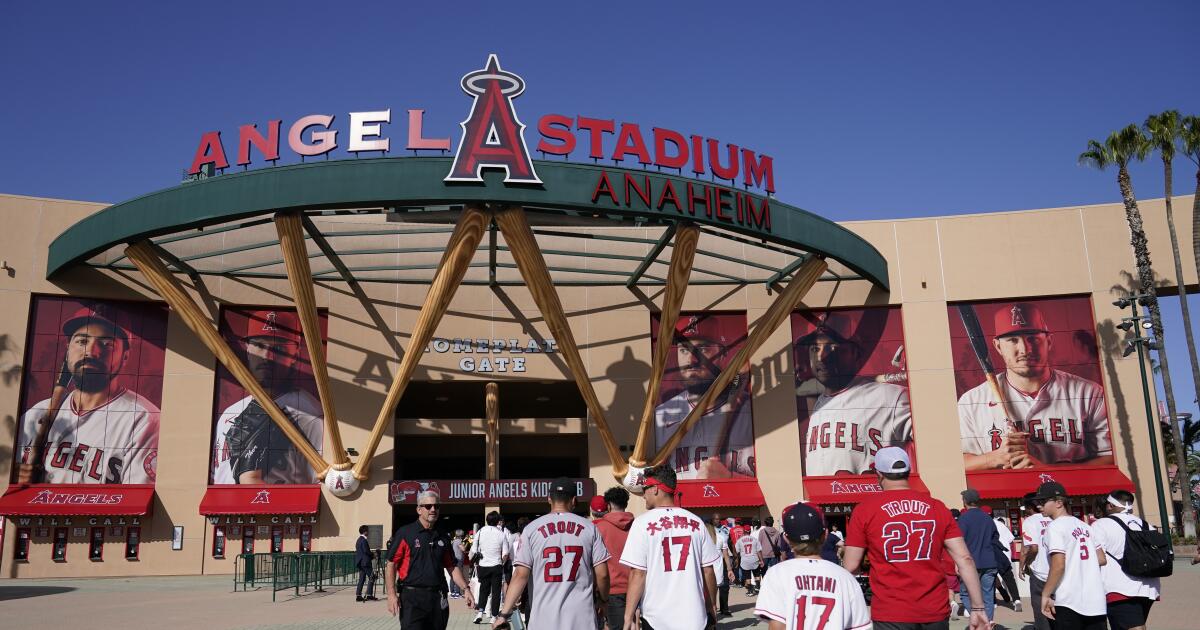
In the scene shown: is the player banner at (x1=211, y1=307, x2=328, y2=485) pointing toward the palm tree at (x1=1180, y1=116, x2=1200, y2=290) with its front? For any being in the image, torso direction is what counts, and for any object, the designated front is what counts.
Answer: no

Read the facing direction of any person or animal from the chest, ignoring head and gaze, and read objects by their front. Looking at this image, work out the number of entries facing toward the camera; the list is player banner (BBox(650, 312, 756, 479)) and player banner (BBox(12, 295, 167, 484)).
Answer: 2

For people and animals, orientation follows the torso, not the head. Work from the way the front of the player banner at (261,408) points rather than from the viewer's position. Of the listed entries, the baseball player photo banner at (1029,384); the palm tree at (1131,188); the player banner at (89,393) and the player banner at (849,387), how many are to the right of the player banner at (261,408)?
1

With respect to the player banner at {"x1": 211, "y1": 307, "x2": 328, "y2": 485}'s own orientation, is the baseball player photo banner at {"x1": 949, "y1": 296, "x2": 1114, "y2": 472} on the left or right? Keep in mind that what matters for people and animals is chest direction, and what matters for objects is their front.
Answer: on its left

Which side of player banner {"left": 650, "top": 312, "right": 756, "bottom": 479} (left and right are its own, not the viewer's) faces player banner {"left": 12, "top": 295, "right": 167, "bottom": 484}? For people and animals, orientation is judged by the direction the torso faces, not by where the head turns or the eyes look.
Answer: right

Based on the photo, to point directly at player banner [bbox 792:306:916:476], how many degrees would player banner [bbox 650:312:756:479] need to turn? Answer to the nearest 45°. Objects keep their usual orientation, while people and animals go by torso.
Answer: approximately 90° to its left

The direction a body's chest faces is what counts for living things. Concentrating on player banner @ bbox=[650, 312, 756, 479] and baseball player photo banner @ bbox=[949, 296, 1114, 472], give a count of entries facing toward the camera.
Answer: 2

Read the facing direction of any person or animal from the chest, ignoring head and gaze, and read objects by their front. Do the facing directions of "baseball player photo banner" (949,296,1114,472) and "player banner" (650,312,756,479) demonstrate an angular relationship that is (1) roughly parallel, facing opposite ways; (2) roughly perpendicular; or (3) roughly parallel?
roughly parallel

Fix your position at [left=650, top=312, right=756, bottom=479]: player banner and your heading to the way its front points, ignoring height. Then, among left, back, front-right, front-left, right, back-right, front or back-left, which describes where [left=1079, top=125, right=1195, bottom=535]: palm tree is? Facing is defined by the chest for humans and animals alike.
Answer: left

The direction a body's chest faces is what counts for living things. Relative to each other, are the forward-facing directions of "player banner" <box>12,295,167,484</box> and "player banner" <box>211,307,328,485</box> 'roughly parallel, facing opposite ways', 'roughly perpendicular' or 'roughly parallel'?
roughly parallel

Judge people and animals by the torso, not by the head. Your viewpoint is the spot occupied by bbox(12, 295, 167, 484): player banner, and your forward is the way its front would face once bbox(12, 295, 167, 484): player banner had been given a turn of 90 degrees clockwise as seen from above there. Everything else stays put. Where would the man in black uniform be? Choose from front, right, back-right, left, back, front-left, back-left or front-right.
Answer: left

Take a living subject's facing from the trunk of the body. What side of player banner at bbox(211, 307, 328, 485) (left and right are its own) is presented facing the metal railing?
front

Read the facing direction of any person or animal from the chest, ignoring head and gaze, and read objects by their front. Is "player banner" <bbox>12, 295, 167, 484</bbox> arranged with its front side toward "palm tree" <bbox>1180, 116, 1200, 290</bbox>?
no

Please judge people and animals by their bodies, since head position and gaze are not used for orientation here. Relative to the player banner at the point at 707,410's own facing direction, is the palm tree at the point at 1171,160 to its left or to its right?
on its left

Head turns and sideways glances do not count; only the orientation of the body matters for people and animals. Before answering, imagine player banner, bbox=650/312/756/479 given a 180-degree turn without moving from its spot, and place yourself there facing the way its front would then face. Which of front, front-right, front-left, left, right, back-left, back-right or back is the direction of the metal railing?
back-left

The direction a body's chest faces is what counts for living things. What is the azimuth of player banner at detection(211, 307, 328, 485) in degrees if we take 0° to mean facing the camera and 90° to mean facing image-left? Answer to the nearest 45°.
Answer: approximately 0°

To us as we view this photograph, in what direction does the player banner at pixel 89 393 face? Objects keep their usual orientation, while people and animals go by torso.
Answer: facing the viewer

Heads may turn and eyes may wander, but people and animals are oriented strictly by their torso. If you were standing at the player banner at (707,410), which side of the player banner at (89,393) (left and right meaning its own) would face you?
left

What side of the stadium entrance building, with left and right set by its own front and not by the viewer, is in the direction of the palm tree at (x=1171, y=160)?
left
